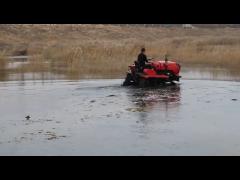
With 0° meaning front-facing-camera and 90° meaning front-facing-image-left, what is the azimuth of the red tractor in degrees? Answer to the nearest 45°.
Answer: approximately 270°
